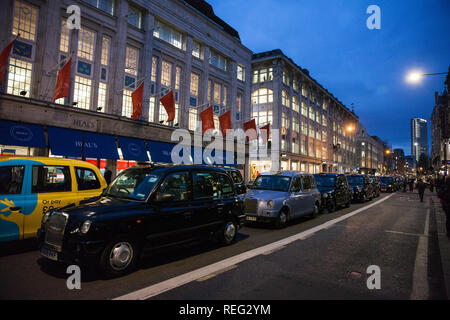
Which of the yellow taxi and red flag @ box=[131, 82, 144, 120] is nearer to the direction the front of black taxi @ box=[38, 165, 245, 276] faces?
the yellow taxi

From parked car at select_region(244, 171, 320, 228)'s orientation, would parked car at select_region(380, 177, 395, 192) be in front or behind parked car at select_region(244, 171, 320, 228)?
behind

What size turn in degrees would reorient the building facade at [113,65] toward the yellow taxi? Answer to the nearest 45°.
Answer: approximately 45° to its right

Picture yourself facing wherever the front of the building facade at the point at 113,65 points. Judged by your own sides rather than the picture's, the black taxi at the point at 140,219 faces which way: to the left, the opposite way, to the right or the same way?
to the right

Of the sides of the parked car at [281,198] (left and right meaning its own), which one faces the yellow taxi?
front

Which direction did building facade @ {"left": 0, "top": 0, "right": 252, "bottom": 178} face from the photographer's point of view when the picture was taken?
facing the viewer and to the right of the viewer

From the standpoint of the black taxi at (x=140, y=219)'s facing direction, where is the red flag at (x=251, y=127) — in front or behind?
behind

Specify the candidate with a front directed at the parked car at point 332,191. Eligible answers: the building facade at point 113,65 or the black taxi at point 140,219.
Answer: the building facade

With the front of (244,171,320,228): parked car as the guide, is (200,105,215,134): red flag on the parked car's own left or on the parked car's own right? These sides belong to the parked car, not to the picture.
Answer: on the parked car's own right

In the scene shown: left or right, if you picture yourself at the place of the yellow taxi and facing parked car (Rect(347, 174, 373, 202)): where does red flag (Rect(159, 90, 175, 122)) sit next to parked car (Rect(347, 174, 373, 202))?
left

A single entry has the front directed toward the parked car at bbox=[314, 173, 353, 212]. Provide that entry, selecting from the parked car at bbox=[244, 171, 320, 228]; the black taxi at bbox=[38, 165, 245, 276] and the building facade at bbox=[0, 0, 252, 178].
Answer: the building facade

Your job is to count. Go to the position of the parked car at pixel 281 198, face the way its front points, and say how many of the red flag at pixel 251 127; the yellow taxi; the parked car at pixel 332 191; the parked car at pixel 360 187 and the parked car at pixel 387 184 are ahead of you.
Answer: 1

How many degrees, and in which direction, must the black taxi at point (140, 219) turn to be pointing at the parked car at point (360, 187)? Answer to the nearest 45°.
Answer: approximately 180°

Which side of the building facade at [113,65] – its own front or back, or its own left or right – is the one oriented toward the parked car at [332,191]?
front

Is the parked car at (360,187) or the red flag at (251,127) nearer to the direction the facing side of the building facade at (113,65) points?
the parked car

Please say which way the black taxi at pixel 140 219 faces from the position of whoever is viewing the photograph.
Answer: facing the viewer and to the left of the viewer

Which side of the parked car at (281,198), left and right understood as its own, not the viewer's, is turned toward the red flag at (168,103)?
right

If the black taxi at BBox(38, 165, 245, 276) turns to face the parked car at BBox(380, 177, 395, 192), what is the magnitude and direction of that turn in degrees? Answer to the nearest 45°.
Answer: approximately 180°
